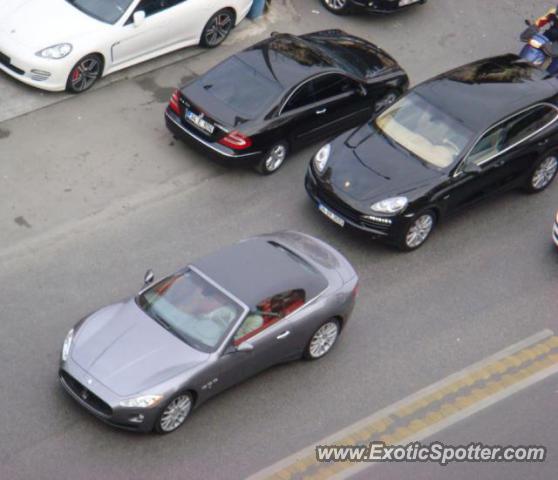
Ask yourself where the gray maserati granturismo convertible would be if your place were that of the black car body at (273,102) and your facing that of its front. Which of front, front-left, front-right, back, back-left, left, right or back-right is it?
back-right

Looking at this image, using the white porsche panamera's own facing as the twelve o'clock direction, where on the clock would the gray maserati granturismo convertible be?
The gray maserati granturismo convertible is roughly at 10 o'clock from the white porsche panamera.

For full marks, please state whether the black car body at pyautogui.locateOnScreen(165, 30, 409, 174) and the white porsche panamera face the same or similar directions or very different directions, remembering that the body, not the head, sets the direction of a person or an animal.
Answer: very different directions

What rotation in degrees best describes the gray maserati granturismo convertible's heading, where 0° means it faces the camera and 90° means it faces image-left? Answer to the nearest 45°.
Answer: approximately 45°

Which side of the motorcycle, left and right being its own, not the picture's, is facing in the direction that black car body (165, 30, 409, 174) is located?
front

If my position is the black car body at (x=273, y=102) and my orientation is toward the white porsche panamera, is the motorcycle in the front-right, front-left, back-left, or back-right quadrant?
back-right

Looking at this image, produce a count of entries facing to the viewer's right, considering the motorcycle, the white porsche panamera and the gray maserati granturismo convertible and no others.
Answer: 0

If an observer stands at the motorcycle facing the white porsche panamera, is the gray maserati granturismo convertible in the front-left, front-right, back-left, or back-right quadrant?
front-left

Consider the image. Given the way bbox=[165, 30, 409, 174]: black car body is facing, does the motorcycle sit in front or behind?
in front

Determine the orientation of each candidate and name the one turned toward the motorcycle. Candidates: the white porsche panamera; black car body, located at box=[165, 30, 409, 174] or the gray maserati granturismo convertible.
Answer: the black car body

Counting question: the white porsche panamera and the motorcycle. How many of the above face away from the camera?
0

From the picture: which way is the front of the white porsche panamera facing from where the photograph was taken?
facing the viewer and to the left of the viewer

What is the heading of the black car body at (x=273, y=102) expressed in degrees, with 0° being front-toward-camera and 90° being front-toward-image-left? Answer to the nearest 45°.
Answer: approximately 225°

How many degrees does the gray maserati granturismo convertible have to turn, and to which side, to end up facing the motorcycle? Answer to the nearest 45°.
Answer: approximately 180°

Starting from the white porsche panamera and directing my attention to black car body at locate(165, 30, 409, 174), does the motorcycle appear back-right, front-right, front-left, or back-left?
front-left

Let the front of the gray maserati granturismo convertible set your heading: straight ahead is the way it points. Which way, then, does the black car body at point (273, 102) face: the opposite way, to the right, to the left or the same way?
the opposite way

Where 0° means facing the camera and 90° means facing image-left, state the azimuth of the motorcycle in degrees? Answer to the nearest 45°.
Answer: approximately 45°
